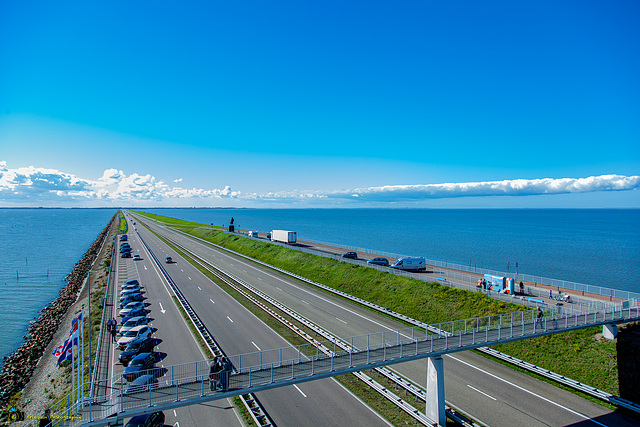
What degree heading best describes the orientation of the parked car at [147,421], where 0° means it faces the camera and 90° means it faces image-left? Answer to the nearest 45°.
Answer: approximately 45°

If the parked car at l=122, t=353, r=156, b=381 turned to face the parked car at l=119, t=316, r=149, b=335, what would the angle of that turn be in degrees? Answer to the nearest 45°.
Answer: approximately 135° to its right

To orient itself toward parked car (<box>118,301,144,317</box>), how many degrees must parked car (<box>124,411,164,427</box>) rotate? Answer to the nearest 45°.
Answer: approximately 135° to its right

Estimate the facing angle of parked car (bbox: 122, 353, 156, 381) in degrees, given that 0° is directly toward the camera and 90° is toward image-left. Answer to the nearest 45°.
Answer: approximately 45°

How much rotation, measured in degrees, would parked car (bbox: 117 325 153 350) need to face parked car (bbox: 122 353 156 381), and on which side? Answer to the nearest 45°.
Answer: approximately 45° to its left
